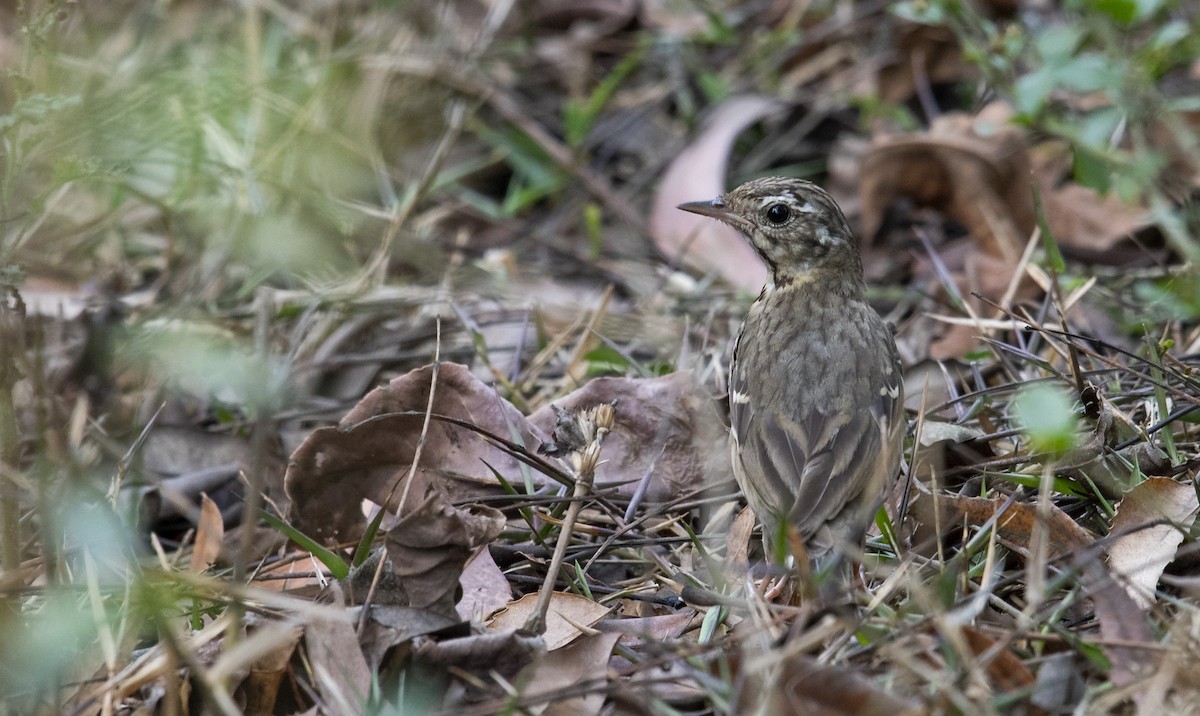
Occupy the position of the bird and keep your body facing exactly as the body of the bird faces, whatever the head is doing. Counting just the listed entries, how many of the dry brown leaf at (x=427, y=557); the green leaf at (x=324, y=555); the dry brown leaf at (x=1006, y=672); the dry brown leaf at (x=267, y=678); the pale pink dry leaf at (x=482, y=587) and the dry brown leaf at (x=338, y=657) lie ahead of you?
0

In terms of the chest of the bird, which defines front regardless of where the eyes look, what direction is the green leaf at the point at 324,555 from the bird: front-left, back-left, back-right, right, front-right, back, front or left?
back-left

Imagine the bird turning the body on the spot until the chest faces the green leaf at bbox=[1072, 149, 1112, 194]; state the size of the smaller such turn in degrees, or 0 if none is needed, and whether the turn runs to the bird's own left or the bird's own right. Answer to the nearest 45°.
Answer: approximately 45° to the bird's own right

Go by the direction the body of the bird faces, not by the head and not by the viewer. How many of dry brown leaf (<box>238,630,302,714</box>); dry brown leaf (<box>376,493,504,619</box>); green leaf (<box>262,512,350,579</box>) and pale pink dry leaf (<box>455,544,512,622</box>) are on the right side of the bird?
0

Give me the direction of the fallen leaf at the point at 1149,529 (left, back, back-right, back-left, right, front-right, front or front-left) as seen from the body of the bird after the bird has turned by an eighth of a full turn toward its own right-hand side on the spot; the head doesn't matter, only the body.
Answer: right

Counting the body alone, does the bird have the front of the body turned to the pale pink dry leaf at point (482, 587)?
no

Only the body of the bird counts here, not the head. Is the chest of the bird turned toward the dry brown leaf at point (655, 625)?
no

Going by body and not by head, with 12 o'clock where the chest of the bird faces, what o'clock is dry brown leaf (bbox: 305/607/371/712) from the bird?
The dry brown leaf is roughly at 7 o'clock from the bird.

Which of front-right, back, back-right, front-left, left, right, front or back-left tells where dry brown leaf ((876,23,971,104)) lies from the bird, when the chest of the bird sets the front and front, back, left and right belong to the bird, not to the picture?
front

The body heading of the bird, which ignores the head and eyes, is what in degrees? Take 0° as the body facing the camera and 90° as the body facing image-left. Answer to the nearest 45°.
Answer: approximately 180°

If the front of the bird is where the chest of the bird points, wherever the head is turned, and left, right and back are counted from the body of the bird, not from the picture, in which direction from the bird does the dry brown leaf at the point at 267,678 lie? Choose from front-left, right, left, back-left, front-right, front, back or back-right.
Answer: back-left

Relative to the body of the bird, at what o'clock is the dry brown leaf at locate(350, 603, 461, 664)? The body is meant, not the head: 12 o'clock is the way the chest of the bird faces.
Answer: The dry brown leaf is roughly at 7 o'clock from the bird.

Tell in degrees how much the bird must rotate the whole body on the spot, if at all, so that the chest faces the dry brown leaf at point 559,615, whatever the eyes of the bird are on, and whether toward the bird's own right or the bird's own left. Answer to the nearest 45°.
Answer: approximately 135° to the bird's own left

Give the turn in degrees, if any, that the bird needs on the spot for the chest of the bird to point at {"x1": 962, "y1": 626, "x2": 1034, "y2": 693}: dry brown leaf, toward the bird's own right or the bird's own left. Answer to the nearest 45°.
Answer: approximately 180°

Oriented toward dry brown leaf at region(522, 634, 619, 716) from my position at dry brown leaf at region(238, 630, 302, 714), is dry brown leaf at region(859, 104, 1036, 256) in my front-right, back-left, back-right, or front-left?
front-left
